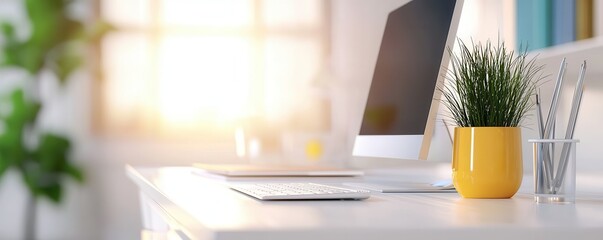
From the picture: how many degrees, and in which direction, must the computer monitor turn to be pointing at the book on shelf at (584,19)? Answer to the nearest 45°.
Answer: approximately 180°

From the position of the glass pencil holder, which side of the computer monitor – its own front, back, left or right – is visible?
left

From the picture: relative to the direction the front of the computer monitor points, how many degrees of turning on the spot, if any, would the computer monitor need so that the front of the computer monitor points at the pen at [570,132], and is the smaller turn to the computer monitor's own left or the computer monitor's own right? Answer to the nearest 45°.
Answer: approximately 90° to the computer monitor's own left

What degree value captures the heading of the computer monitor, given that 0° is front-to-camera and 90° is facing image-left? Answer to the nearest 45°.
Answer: approximately 45°

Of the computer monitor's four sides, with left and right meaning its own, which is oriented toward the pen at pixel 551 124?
left
